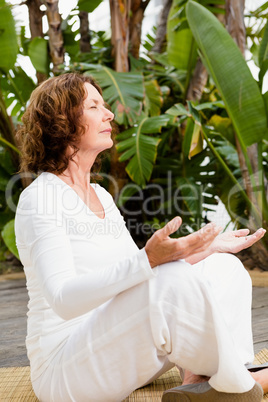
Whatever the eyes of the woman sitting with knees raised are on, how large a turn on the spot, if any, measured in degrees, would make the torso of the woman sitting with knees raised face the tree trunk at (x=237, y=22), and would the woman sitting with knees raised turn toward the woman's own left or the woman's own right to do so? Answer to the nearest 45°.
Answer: approximately 90° to the woman's own left

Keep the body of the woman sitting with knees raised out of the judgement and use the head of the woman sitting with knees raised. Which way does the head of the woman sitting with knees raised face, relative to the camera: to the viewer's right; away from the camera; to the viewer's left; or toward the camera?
to the viewer's right

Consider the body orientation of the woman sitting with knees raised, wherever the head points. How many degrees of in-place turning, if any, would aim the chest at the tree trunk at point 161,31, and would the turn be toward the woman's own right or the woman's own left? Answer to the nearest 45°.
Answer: approximately 90° to the woman's own left

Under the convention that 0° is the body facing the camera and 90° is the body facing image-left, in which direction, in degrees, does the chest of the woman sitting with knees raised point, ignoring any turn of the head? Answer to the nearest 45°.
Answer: approximately 270°

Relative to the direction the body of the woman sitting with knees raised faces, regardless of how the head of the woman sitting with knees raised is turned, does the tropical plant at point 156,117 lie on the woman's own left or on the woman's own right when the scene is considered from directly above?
on the woman's own left
